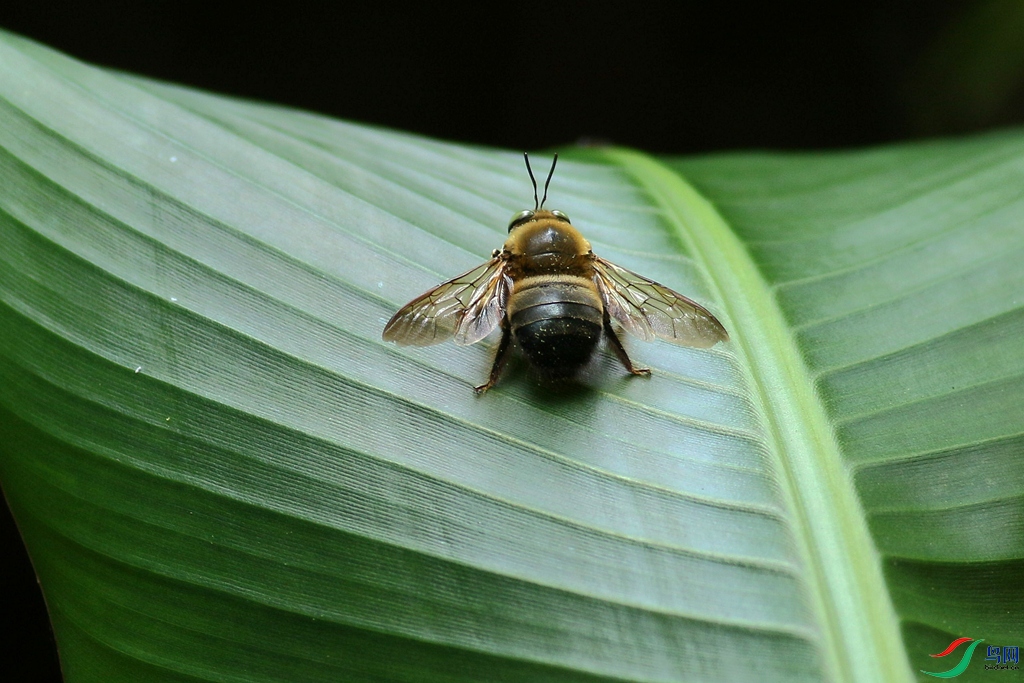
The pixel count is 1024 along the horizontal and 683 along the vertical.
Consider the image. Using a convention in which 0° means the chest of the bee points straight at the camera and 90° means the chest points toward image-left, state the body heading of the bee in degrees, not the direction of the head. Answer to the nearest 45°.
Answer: approximately 180°
